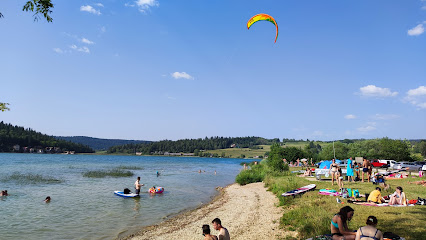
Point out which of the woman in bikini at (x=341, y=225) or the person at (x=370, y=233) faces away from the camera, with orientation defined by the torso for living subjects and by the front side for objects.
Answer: the person

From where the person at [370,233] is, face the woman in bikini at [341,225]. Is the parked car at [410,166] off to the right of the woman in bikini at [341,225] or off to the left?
right

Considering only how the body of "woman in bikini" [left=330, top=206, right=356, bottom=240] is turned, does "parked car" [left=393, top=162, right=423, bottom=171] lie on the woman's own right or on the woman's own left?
on the woman's own left

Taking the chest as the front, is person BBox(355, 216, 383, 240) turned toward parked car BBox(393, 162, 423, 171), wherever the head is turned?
yes

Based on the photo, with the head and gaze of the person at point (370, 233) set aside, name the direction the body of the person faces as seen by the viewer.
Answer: away from the camera

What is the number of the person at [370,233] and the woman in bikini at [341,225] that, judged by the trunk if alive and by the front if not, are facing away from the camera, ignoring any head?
1

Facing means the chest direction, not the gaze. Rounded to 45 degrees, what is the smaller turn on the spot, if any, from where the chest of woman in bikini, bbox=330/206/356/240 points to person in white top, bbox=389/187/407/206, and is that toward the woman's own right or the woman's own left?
approximately 90° to the woman's own left
